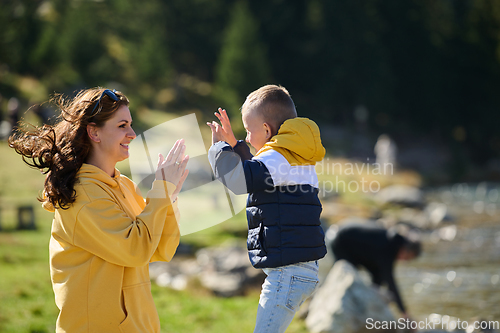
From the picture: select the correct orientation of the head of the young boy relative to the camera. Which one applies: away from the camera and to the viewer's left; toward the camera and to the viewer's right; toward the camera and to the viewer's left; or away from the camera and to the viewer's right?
away from the camera and to the viewer's left

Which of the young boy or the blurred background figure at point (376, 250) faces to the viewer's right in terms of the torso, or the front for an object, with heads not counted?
the blurred background figure

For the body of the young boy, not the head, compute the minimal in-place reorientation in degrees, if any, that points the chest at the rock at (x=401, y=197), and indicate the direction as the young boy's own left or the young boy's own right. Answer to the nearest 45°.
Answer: approximately 45° to the young boy's own right

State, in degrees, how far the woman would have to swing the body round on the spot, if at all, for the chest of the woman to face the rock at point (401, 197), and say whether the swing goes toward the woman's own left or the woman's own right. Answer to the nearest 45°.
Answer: approximately 45° to the woman's own left

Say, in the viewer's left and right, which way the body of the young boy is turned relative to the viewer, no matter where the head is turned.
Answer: facing away from the viewer and to the left of the viewer

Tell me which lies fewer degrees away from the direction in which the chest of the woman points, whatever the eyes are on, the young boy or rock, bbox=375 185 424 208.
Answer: the young boy

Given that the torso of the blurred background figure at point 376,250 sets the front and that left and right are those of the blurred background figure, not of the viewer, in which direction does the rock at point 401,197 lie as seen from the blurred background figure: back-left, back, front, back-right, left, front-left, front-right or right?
left

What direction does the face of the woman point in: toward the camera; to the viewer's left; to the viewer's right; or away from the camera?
to the viewer's right

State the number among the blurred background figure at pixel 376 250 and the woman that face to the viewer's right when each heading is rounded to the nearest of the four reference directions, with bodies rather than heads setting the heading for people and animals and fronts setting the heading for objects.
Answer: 2

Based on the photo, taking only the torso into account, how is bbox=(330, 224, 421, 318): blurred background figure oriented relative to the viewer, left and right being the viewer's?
facing to the right of the viewer

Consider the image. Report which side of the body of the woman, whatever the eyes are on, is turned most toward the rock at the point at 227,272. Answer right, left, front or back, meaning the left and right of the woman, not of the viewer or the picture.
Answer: left

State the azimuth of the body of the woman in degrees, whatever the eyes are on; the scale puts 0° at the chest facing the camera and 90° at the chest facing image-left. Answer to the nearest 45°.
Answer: approximately 270°
